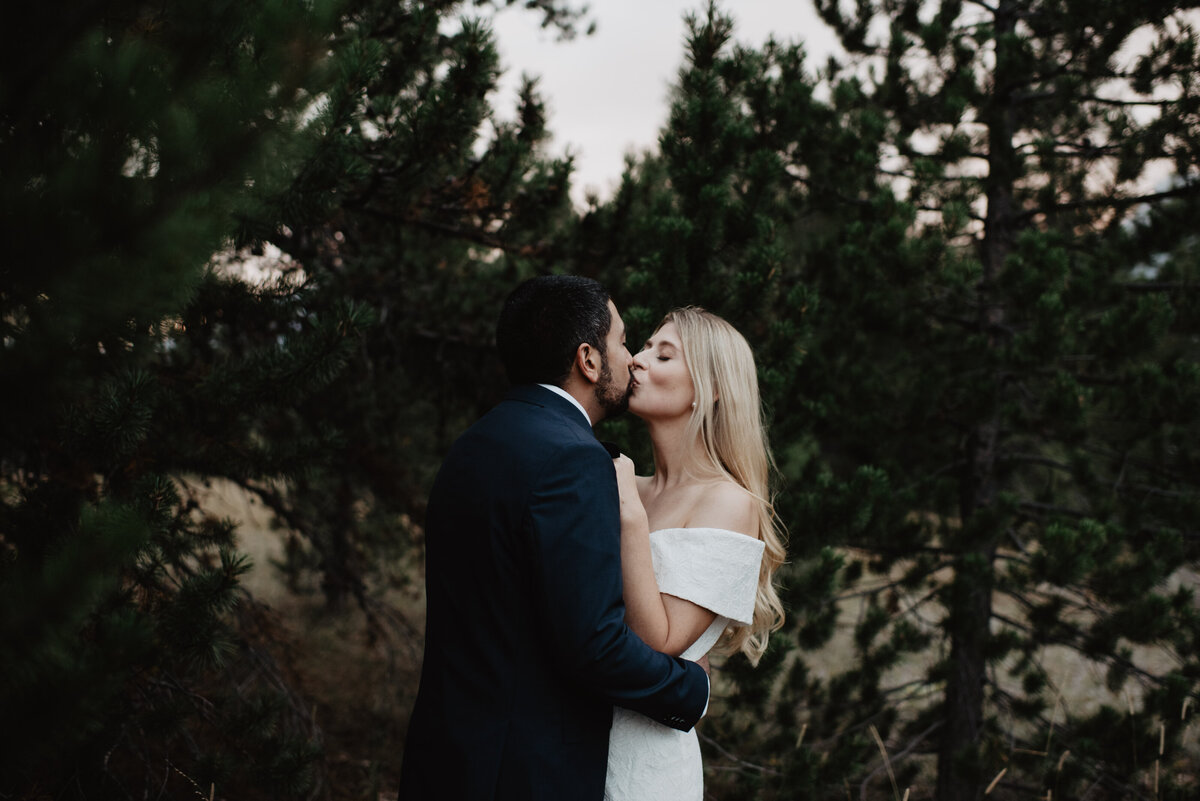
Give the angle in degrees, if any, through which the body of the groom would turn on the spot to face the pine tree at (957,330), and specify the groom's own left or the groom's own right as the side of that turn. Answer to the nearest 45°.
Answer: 0° — they already face it

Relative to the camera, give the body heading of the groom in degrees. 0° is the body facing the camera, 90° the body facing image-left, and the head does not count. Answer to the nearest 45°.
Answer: approximately 225°

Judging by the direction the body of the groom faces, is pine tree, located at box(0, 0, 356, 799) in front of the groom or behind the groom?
behind

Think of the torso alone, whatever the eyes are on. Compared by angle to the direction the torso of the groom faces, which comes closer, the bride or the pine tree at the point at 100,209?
the bride

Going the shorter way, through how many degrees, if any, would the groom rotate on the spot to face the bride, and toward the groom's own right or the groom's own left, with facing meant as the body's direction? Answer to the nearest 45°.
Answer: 0° — they already face them

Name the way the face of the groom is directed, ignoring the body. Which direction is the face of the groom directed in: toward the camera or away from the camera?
away from the camera

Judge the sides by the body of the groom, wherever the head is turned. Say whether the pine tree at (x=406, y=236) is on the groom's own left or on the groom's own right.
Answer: on the groom's own left
